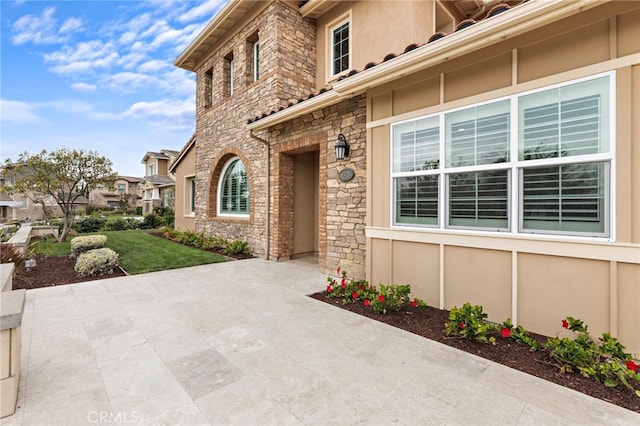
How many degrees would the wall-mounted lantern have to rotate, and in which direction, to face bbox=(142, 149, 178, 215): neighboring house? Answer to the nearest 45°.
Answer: approximately 90° to its right

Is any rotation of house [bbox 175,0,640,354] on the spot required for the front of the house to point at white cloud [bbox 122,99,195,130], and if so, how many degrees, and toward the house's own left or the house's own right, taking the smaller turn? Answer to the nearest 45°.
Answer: approximately 90° to the house's own right

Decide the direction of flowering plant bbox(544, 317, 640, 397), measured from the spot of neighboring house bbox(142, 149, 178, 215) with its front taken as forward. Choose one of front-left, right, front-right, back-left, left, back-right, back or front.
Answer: front-left

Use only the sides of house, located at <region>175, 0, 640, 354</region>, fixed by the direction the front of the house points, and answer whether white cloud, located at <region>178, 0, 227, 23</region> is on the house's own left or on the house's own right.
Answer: on the house's own right

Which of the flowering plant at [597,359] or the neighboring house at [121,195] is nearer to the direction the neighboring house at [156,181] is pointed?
the flowering plant

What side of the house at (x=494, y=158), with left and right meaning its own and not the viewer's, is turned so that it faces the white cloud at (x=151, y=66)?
right

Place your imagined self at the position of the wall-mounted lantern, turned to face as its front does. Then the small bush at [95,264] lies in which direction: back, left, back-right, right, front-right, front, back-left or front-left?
front-right

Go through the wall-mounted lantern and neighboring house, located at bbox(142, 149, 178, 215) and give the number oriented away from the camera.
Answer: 0

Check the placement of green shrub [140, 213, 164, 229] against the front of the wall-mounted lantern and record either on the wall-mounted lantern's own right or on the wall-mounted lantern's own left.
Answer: on the wall-mounted lantern's own right

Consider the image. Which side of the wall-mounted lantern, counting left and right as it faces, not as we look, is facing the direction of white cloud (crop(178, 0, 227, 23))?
right

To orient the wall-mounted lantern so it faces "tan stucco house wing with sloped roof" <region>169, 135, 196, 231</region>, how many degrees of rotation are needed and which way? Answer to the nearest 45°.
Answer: approximately 90° to its right

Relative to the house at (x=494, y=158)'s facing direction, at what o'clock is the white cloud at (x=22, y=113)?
The white cloud is roughly at 2 o'clock from the house.
